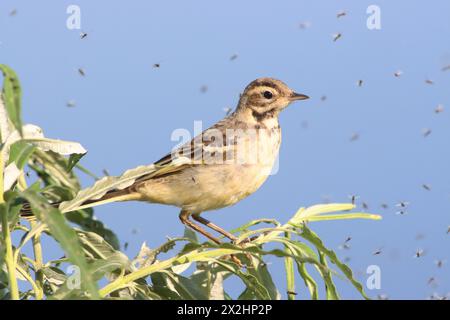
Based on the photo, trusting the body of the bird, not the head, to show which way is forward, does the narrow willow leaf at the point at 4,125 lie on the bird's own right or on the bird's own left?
on the bird's own right

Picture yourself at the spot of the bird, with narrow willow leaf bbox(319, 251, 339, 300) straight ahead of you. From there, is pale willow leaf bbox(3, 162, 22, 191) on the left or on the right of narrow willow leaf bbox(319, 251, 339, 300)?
right

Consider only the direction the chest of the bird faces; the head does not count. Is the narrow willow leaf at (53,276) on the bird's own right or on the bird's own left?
on the bird's own right

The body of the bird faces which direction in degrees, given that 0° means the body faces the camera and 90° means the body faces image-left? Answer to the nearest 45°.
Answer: approximately 270°
